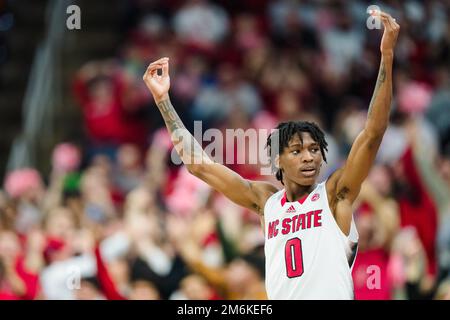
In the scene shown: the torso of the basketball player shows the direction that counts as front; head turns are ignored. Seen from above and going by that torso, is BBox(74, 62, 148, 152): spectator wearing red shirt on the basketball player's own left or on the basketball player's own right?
on the basketball player's own right

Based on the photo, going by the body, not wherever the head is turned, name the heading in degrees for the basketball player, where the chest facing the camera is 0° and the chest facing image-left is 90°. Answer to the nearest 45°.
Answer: approximately 45°
